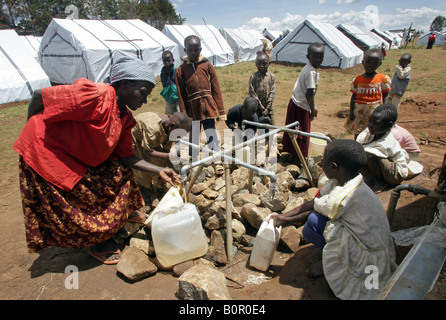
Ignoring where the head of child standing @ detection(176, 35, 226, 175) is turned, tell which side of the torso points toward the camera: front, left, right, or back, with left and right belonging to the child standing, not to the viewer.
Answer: front

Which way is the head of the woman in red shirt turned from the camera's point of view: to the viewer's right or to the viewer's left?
to the viewer's right

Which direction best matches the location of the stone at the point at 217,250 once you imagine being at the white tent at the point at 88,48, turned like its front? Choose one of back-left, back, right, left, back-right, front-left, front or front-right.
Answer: front-left

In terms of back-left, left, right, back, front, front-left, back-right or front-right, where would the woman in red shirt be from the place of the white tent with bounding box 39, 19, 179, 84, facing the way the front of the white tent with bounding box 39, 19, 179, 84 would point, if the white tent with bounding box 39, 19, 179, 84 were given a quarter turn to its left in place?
front-right

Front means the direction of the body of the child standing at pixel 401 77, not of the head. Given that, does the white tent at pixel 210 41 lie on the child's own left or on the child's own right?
on the child's own right

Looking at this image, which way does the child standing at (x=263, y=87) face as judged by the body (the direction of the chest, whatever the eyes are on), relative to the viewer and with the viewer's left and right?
facing the viewer

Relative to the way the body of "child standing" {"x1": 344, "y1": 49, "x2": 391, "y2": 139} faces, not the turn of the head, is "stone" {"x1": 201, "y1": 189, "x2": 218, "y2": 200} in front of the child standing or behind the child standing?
in front
